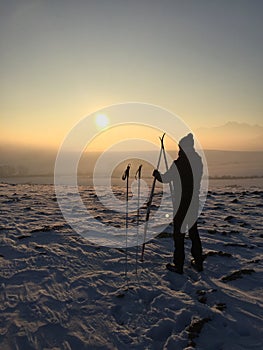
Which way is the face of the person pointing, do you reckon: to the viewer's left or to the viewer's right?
to the viewer's left

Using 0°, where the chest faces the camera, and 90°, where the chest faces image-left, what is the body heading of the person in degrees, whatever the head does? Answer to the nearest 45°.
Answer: approximately 135°
